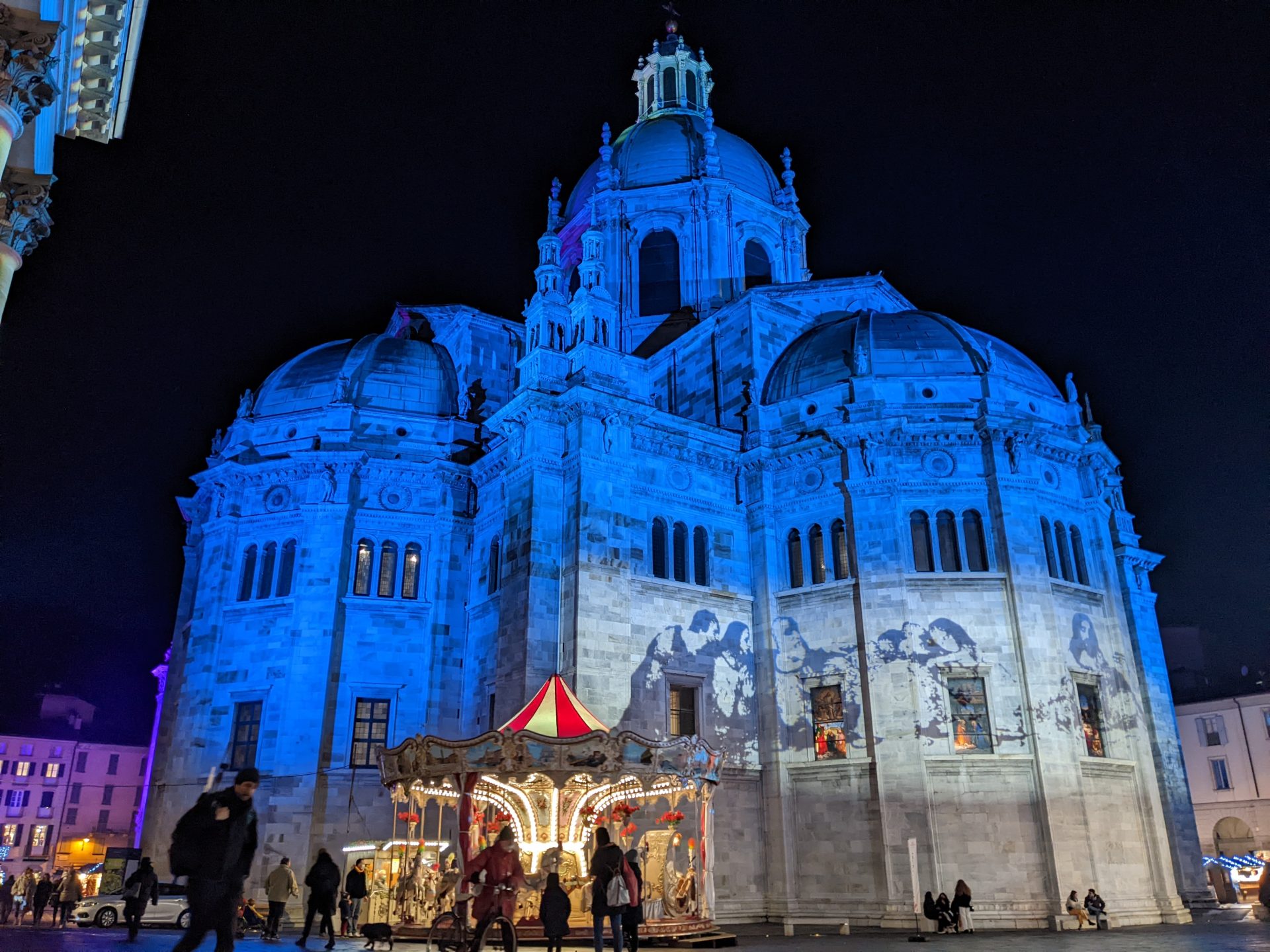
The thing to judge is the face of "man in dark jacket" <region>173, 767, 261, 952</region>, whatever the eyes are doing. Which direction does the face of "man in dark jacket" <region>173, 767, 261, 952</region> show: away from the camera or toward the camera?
toward the camera

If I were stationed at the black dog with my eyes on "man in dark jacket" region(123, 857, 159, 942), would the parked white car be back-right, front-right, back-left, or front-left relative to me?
front-right
